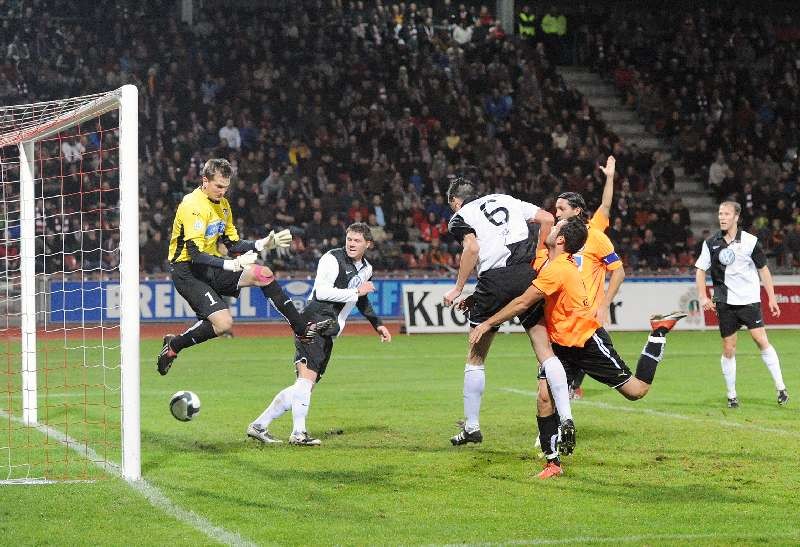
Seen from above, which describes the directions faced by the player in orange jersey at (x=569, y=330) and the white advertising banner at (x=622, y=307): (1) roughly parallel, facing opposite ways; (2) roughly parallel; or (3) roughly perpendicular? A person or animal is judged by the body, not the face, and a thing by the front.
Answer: roughly perpendicular

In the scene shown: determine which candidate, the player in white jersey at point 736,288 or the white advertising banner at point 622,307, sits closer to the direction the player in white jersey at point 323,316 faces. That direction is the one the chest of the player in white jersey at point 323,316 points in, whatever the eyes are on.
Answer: the player in white jersey

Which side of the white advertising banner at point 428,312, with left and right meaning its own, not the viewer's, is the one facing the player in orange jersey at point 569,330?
front

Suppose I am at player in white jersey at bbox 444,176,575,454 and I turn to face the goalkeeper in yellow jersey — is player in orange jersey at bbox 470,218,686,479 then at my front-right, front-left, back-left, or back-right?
back-left

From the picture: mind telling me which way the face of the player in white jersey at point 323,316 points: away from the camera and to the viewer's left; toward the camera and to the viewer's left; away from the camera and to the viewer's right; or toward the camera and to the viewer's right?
toward the camera and to the viewer's left

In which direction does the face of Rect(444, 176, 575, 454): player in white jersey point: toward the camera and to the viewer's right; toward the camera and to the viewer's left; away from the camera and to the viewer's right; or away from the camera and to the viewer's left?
away from the camera and to the viewer's left

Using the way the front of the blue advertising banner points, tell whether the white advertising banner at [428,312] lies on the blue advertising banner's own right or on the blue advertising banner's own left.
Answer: on the blue advertising banner's own left

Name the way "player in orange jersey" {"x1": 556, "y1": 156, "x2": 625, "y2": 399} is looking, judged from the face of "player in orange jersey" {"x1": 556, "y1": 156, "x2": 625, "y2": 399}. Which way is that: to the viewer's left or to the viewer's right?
to the viewer's left

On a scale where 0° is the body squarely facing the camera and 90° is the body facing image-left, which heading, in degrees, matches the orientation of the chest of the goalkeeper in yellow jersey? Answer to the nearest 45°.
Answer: approximately 315°

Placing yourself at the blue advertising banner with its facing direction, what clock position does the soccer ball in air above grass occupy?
The soccer ball in air above grass is roughly at 12 o'clock from the blue advertising banner.

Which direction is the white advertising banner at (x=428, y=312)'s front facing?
toward the camera

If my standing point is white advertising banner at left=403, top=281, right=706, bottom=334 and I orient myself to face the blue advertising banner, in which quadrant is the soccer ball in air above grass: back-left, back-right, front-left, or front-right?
front-left
